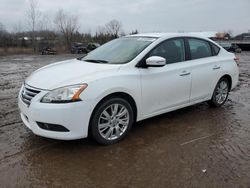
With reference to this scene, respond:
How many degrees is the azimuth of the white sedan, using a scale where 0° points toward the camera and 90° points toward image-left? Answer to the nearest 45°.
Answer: approximately 45°
